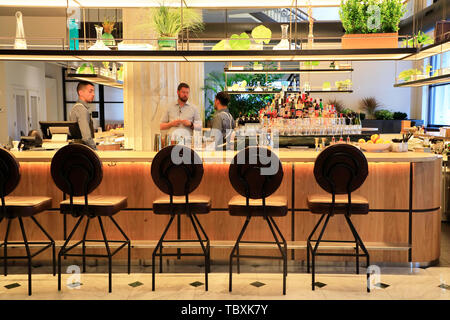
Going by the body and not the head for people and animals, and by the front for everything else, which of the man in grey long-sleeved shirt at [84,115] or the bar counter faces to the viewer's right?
the man in grey long-sleeved shirt

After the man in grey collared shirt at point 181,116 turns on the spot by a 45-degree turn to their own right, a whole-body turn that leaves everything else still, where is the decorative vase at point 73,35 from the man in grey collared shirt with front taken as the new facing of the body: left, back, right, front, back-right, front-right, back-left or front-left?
front

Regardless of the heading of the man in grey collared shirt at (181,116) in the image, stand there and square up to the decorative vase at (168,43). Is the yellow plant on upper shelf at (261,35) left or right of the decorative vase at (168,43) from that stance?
left

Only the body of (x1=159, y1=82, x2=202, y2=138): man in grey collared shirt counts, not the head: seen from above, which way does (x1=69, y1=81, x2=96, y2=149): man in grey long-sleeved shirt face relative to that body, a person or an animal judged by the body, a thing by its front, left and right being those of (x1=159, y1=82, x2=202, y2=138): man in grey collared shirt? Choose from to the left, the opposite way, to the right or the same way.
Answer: to the left

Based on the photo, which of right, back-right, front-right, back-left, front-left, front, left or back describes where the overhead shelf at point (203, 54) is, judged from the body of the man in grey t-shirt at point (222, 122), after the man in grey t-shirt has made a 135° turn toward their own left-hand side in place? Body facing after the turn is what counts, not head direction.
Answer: front

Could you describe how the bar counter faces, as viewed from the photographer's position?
facing the viewer

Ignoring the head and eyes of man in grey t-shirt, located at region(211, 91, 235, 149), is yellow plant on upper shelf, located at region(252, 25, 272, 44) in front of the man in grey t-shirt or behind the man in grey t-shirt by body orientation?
behind

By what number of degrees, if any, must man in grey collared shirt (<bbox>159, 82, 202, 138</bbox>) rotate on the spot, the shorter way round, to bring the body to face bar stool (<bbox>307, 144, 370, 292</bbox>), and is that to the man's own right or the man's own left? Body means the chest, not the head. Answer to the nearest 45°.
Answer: approximately 45° to the man's own left

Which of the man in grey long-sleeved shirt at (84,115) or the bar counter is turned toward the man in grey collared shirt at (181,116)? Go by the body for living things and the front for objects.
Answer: the man in grey long-sleeved shirt at (84,115)

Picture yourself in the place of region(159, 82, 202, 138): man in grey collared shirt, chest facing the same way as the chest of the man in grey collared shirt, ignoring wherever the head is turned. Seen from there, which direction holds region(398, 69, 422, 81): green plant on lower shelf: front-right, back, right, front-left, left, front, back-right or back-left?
back-left

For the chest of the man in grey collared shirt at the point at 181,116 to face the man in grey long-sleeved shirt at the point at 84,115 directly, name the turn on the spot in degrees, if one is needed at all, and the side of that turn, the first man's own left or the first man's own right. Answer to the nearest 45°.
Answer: approximately 90° to the first man's own right

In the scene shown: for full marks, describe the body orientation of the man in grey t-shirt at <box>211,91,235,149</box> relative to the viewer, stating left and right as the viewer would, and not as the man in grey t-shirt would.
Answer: facing away from the viewer and to the left of the viewer

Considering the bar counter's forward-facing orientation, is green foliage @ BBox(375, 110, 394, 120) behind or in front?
behind
